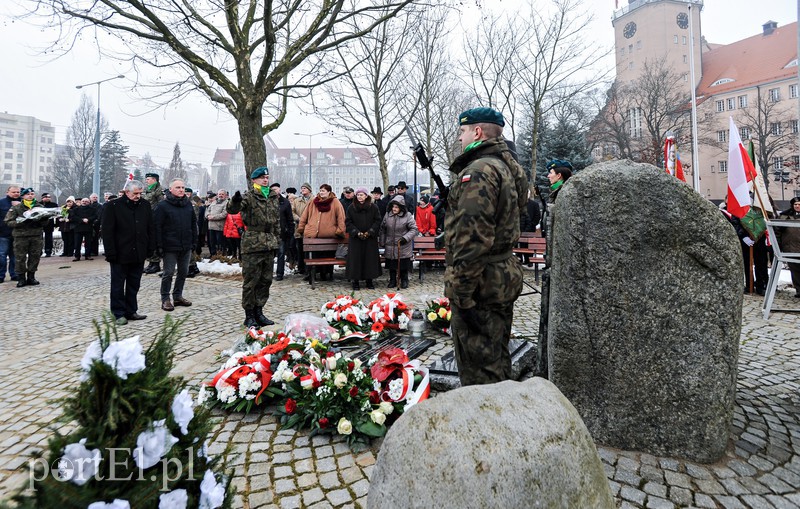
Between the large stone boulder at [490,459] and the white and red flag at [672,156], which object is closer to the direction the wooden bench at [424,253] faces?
the large stone boulder

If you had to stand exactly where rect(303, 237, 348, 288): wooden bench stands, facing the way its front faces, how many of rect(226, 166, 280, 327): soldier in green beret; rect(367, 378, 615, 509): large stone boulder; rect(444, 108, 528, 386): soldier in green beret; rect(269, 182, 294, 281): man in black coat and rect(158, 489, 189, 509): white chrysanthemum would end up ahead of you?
4

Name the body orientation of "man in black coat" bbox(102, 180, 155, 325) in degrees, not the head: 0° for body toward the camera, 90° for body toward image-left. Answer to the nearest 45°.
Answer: approximately 315°

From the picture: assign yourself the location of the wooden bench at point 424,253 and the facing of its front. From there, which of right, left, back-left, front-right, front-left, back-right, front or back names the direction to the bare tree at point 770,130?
back-left

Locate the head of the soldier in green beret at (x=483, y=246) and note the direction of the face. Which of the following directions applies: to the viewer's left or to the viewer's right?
to the viewer's left

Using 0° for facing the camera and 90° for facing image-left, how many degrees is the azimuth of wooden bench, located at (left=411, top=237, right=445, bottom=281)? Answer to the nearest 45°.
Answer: approximately 0°

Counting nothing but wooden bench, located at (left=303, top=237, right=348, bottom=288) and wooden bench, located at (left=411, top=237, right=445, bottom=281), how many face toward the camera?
2

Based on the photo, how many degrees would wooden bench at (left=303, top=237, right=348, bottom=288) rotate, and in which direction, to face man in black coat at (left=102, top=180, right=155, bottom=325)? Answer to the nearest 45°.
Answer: approximately 45° to its right

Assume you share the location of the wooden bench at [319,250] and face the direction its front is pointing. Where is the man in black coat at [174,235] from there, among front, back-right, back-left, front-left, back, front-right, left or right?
front-right
